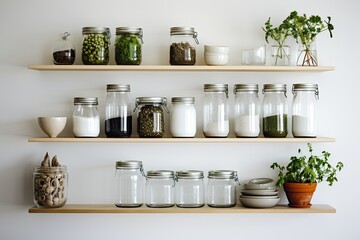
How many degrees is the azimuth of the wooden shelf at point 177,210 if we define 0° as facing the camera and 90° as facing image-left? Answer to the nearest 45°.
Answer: approximately 0°

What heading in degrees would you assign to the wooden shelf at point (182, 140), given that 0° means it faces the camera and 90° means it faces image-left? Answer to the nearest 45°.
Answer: approximately 0°
